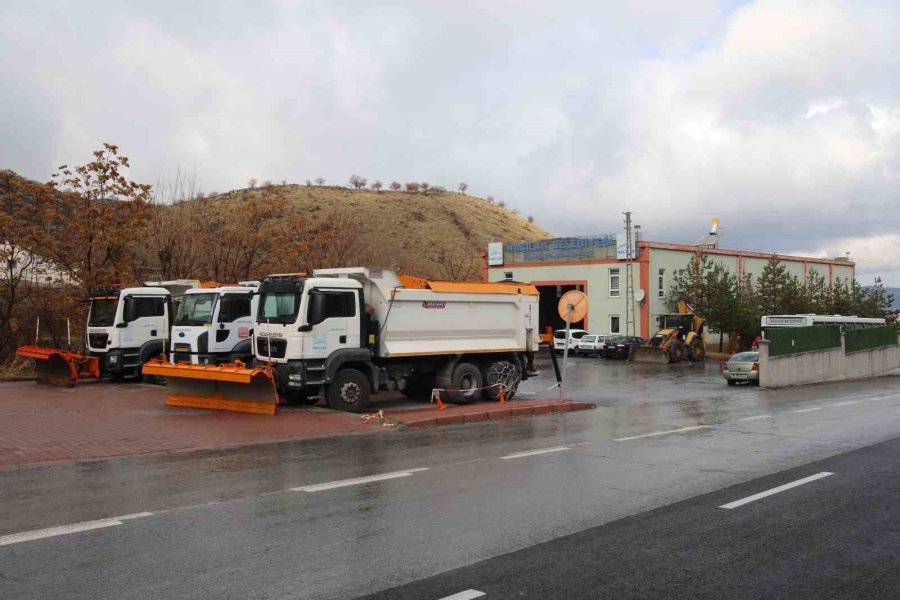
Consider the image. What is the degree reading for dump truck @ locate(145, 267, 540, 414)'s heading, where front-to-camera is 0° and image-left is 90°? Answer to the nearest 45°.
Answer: approximately 45°

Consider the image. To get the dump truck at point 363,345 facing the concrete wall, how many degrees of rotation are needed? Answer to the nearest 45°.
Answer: approximately 180°

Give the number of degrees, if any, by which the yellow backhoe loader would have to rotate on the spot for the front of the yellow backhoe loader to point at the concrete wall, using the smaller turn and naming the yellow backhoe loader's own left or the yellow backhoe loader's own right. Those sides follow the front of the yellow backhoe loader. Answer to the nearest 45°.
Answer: approximately 90° to the yellow backhoe loader's own left

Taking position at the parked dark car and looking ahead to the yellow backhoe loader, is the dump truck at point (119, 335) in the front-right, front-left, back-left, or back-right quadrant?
back-right
